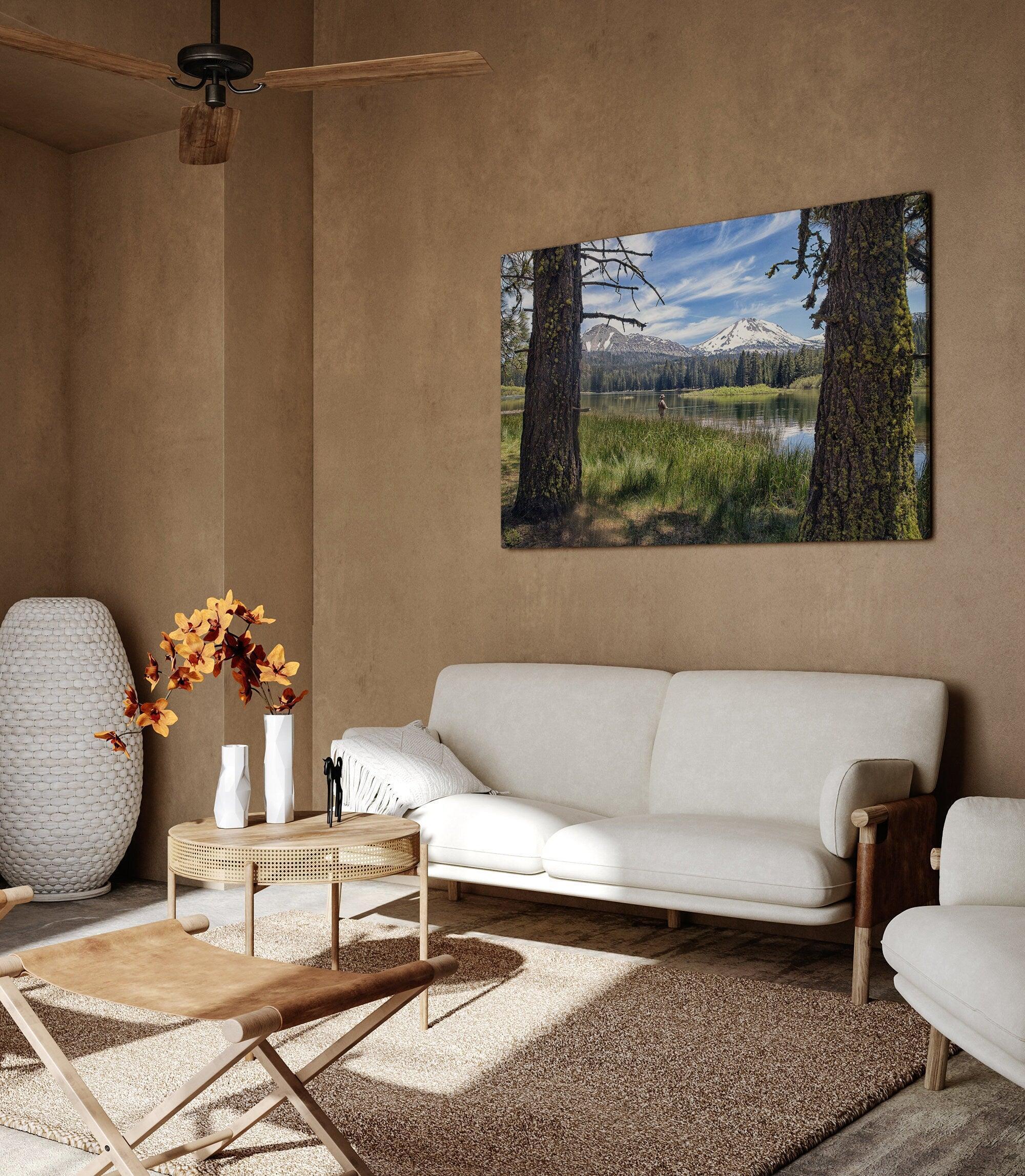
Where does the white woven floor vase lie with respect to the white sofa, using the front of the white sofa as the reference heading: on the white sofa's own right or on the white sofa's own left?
on the white sofa's own right

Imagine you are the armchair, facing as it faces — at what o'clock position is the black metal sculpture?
The black metal sculpture is roughly at 2 o'clock from the armchair.

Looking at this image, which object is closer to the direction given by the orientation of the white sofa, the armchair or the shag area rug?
the shag area rug

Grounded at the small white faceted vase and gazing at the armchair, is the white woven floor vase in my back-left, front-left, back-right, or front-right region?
back-left

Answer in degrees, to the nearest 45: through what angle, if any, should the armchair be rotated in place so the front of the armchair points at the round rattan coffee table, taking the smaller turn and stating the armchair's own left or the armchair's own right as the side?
approximately 45° to the armchair's own right

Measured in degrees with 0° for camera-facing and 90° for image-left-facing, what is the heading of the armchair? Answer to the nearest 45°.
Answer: approximately 45°

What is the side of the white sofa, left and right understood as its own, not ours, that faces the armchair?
left

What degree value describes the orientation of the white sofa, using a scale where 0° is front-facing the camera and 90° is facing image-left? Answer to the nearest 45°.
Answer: approximately 45°
